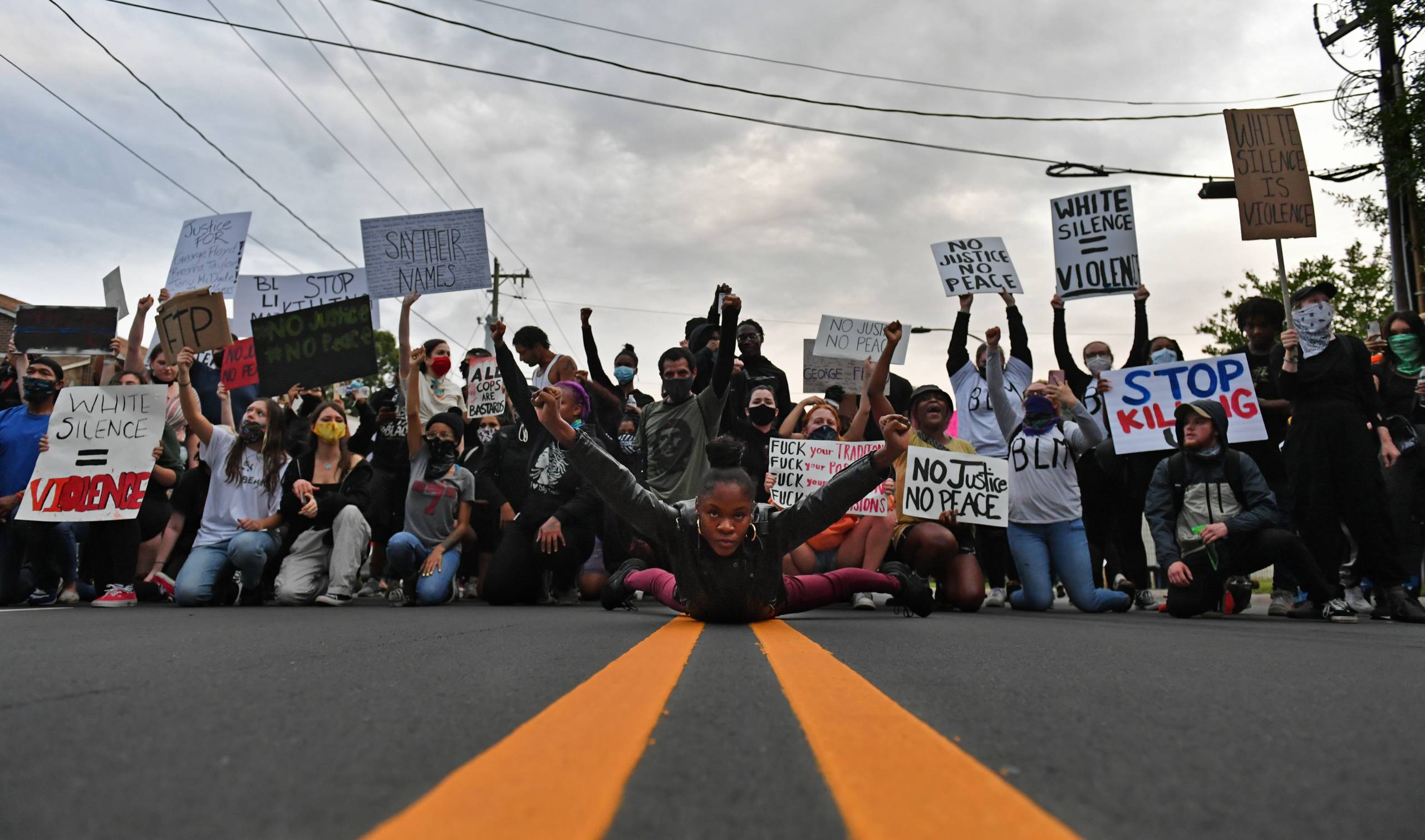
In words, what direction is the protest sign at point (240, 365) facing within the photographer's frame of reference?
facing the viewer

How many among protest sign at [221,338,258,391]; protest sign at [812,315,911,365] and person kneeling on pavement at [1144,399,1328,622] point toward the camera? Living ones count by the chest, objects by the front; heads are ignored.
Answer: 3

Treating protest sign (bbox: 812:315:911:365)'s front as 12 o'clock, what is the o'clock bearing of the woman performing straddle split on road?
The woman performing straddle split on road is roughly at 12 o'clock from the protest sign.

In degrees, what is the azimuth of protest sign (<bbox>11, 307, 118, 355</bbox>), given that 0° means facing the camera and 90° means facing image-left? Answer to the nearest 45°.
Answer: approximately 0°

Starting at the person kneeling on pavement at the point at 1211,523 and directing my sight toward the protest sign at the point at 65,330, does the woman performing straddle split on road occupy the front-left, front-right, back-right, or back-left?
front-left

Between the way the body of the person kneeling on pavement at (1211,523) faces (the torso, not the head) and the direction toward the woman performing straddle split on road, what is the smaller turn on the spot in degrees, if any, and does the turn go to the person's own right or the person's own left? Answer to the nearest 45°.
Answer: approximately 45° to the person's own right

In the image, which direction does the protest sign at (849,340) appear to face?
toward the camera

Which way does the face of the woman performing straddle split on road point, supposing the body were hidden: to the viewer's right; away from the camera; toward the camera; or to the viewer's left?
toward the camera

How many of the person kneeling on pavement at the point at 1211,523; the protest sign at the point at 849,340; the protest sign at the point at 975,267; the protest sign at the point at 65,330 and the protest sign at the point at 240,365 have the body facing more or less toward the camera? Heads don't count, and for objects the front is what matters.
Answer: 5

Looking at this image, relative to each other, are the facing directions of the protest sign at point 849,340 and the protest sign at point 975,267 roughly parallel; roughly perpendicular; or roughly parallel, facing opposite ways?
roughly parallel

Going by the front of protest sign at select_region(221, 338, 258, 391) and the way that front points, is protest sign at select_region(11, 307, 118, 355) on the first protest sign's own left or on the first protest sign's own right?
on the first protest sign's own right

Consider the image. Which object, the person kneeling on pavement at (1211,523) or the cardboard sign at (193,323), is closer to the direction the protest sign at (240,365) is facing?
the person kneeling on pavement
